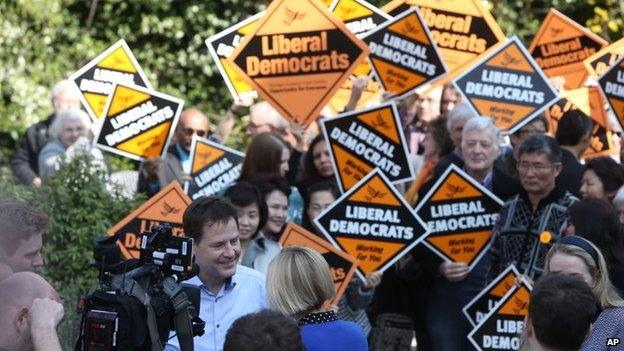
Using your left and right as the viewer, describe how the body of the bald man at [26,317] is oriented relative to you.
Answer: facing to the right of the viewer

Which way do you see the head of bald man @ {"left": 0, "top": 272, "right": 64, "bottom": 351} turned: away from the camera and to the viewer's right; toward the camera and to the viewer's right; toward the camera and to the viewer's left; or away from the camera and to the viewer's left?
away from the camera and to the viewer's right

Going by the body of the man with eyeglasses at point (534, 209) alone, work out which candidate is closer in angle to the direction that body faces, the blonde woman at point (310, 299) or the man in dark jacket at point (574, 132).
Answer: the blonde woman

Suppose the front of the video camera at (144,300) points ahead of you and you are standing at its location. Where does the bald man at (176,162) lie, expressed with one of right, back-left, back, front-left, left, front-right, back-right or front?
front-left

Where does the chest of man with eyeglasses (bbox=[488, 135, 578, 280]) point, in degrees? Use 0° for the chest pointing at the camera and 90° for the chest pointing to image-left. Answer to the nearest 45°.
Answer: approximately 45°

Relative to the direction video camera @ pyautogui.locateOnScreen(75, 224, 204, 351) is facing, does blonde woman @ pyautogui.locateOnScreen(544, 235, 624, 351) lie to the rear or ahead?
ahead
